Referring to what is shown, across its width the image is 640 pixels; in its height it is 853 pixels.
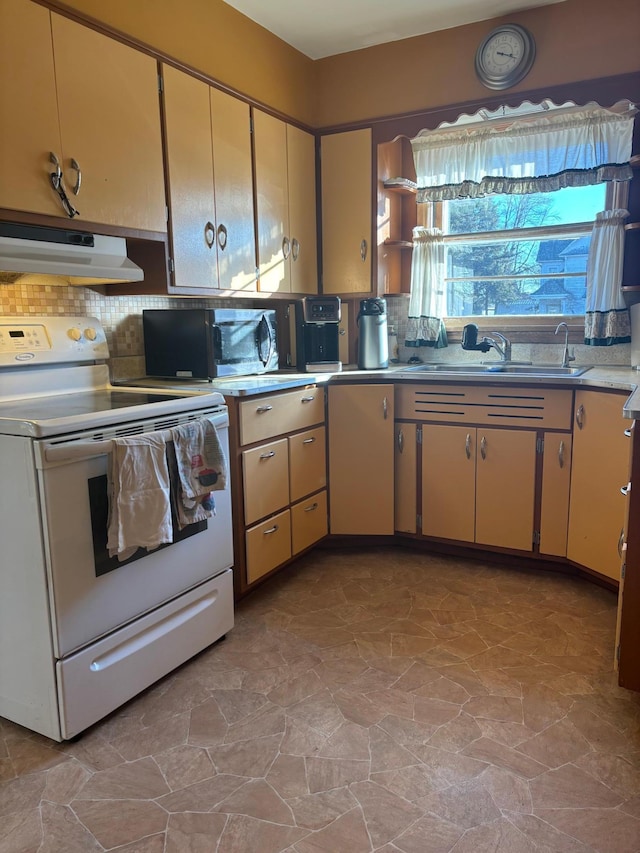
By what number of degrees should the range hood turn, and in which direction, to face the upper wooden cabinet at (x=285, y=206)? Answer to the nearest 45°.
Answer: approximately 90° to its left

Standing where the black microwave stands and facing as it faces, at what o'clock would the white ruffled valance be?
The white ruffled valance is roughly at 10 o'clock from the black microwave.

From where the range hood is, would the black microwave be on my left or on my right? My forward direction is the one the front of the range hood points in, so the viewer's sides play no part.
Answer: on my left

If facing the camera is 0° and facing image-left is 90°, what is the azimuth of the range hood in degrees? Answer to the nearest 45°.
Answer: approximately 315°

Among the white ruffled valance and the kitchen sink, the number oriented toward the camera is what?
2

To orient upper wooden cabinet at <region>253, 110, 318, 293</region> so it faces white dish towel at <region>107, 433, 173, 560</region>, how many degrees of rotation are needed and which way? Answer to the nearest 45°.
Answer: approximately 45° to its right

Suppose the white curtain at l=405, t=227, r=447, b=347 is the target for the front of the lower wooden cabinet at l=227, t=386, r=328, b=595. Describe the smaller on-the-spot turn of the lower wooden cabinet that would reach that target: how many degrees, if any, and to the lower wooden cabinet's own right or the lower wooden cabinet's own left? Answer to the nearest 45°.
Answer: approximately 90° to the lower wooden cabinet's own left

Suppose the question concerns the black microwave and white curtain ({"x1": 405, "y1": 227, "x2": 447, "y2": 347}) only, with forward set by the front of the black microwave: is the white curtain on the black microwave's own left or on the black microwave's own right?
on the black microwave's own left
